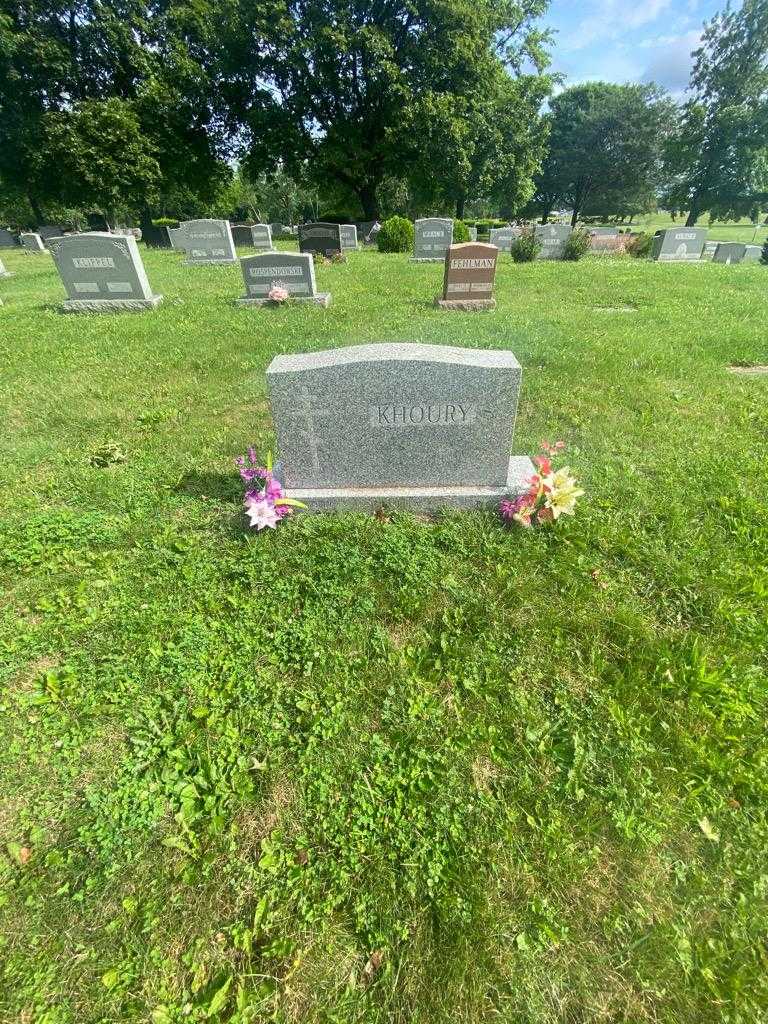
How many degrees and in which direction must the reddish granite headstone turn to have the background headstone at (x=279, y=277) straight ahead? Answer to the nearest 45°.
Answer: approximately 90° to its right

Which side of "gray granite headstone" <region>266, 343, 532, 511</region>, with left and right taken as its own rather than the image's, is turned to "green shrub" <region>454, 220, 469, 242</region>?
back

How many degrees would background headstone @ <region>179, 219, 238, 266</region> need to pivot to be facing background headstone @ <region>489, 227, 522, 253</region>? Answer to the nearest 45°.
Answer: approximately 90° to its left

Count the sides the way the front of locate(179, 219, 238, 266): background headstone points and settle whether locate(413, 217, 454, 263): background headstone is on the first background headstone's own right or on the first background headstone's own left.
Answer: on the first background headstone's own left

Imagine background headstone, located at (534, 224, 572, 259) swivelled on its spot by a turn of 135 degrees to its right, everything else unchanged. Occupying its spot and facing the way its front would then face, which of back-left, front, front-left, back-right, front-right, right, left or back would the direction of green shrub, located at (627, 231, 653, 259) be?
back-right

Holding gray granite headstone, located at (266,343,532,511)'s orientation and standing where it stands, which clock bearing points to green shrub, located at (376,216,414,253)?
The green shrub is roughly at 6 o'clock from the gray granite headstone.

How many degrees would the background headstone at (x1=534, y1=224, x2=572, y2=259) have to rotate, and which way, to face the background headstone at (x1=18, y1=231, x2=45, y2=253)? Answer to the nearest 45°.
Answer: approximately 90° to its right

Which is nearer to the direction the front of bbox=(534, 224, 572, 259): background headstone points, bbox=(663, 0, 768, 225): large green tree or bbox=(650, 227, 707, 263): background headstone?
the background headstone

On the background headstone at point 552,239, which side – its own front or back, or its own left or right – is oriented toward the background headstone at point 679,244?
left

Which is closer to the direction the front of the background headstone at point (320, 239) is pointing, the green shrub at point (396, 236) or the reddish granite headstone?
the reddish granite headstone

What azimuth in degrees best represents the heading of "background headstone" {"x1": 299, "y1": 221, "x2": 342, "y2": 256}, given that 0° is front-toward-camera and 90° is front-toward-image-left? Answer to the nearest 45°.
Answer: approximately 0°

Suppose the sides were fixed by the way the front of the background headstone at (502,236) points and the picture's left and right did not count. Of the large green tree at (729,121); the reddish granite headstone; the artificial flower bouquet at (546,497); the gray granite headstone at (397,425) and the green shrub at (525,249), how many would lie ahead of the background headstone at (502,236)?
4

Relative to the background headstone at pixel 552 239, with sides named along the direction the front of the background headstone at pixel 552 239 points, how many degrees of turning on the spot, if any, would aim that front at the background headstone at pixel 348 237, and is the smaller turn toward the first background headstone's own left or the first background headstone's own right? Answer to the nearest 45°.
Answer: approximately 90° to the first background headstone's own right

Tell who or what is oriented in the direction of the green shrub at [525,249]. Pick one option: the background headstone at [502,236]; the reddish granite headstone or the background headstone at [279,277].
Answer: the background headstone at [502,236]

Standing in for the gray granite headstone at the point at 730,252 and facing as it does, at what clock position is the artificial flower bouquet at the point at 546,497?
The artificial flower bouquet is roughly at 12 o'clock from the gray granite headstone.
